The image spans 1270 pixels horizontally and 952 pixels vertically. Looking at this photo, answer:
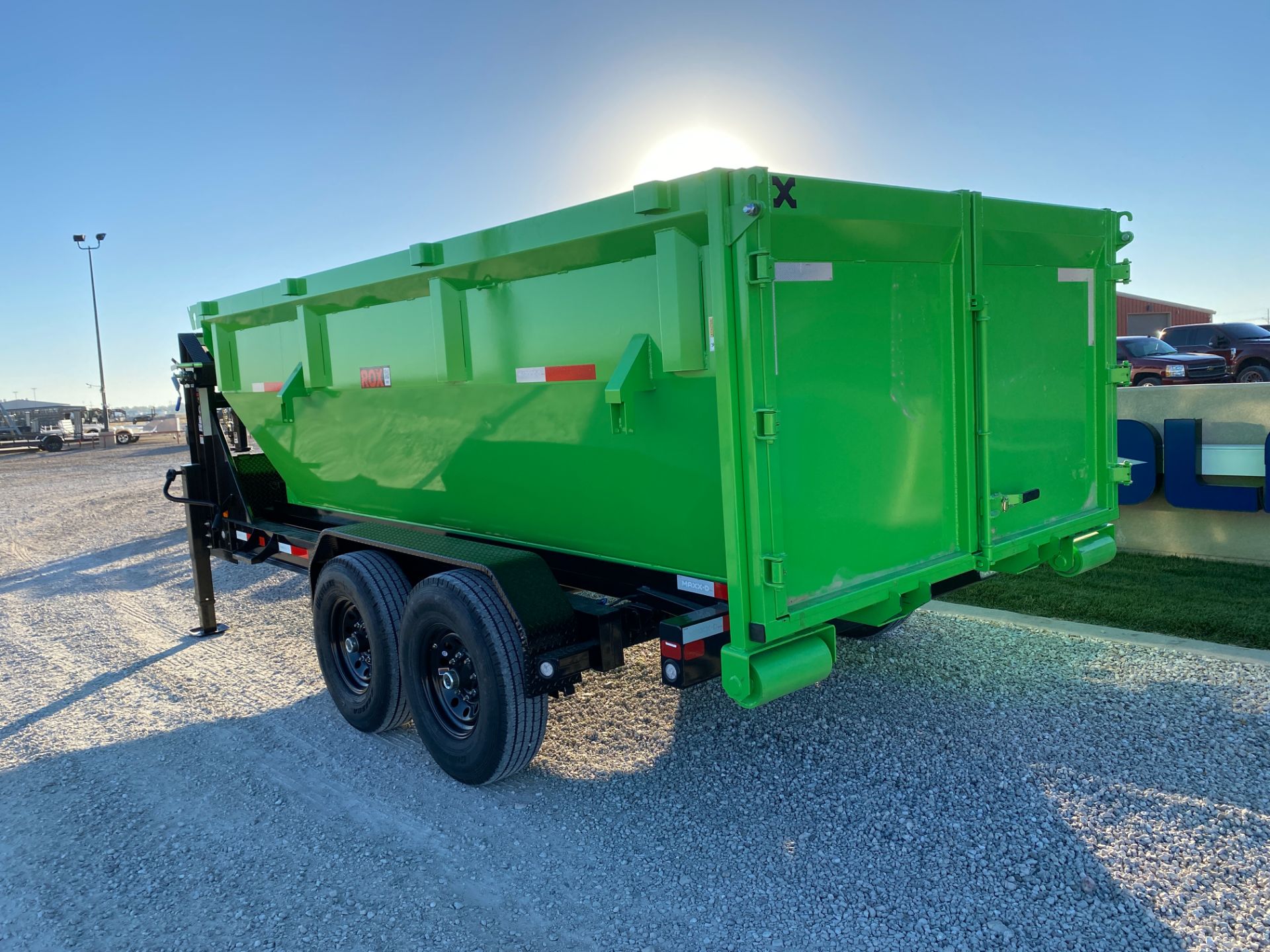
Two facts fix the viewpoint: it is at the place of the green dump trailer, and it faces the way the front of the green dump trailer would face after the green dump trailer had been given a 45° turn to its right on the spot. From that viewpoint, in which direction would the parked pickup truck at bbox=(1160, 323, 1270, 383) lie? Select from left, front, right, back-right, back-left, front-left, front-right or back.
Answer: front-right

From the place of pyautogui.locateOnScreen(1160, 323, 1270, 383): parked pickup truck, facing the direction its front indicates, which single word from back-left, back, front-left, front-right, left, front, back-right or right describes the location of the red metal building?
back-left

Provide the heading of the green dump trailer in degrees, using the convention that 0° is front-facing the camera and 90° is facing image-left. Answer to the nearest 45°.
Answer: approximately 135°

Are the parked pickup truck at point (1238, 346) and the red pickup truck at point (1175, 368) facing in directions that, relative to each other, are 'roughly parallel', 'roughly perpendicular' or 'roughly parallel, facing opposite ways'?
roughly parallel

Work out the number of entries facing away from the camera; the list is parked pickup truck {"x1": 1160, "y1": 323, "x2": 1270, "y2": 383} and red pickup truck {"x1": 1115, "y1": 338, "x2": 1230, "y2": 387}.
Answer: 0

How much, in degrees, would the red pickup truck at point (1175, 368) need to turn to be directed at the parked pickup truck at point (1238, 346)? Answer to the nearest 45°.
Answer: approximately 90° to its left

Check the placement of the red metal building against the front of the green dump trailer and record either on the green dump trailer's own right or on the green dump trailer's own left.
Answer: on the green dump trailer's own right

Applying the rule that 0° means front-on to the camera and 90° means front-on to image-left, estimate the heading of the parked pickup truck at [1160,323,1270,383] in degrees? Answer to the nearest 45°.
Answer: approximately 315°

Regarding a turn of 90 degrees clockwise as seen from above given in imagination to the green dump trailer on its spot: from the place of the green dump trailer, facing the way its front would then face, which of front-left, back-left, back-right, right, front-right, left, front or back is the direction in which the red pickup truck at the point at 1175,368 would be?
front

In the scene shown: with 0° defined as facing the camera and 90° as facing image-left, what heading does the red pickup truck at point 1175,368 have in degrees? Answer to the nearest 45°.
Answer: approximately 315°
